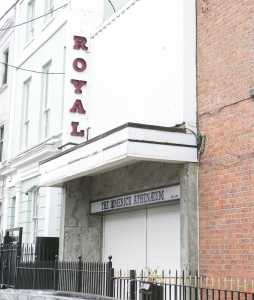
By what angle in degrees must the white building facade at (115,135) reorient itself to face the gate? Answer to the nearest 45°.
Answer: approximately 90° to its right

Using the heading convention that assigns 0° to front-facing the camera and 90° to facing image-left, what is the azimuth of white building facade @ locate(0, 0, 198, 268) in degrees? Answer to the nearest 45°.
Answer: approximately 45°
